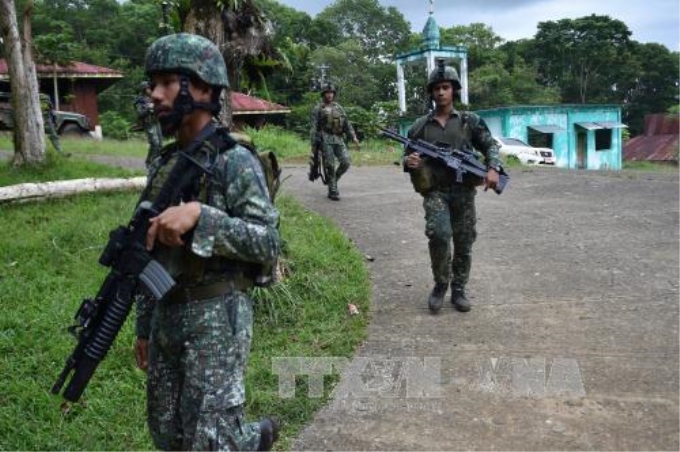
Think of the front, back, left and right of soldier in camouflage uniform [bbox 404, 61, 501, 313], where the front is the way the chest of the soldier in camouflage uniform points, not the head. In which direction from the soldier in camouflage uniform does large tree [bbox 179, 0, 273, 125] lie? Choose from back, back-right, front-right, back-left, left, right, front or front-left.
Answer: right

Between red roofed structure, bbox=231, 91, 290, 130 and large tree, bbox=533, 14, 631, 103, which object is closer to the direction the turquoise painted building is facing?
the red roofed structure

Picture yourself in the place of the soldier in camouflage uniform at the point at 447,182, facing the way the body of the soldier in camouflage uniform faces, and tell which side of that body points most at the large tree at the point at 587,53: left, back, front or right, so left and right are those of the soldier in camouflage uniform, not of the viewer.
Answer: back

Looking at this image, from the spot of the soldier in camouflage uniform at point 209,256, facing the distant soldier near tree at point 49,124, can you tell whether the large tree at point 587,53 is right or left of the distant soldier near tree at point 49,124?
right

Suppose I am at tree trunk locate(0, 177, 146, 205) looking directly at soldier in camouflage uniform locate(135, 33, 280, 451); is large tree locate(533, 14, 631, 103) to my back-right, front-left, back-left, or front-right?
back-left

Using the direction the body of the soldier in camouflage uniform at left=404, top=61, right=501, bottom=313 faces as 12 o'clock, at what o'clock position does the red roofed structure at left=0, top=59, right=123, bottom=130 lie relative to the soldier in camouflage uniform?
The red roofed structure is roughly at 5 o'clock from the soldier in camouflage uniform.

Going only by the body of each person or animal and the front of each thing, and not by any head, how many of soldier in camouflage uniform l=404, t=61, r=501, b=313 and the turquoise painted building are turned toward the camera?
2

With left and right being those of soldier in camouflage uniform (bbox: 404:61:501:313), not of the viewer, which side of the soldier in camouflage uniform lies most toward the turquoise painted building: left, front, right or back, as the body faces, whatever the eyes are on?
back
